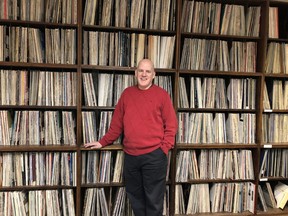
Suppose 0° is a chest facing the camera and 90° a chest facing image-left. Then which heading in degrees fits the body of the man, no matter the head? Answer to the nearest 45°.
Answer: approximately 0°

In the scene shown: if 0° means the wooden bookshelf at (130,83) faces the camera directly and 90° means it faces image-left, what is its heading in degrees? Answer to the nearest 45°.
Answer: approximately 0°
